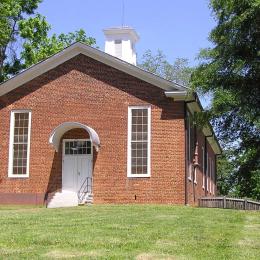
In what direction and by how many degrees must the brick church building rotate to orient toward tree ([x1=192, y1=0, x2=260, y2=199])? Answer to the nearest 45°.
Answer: approximately 90° to its left

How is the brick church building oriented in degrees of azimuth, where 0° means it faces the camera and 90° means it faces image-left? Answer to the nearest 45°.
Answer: approximately 0°

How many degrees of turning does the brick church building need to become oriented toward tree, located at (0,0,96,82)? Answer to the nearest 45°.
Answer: approximately 180°
